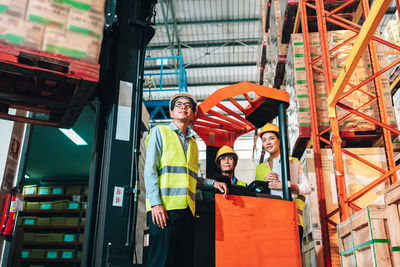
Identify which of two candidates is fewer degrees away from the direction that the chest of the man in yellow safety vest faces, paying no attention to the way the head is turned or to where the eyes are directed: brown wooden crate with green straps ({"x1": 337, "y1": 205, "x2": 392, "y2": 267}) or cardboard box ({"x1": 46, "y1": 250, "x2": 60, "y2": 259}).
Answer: the brown wooden crate with green straps

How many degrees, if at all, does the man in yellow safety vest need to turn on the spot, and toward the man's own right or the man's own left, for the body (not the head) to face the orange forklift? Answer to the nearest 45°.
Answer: approximately 90° to the man's own left

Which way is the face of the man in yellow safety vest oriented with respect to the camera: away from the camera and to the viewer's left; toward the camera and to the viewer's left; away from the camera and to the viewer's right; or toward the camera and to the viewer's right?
toward the camera and to the viewer's right

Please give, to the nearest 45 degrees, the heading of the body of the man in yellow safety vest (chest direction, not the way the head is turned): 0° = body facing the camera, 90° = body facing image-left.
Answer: approximately 315°

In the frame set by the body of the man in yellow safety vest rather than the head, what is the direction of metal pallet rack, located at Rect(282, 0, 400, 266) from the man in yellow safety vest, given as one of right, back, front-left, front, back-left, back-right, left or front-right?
left

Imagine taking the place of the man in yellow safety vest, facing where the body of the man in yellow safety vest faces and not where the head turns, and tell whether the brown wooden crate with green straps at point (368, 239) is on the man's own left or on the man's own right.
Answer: on the man's own left

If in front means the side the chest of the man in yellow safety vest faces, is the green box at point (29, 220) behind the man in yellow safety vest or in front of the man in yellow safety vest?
behind
